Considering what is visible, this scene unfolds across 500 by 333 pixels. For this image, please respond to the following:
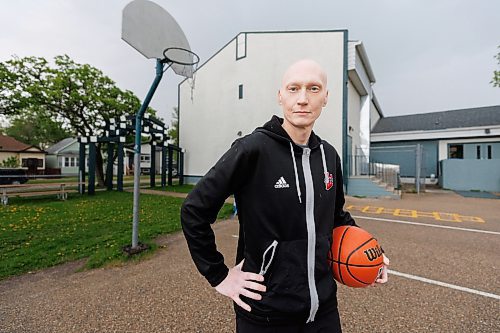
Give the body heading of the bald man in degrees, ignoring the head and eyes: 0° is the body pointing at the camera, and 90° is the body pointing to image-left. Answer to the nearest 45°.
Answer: approximately 315°

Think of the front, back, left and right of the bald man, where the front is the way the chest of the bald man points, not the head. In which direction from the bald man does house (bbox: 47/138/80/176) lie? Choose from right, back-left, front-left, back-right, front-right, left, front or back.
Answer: back

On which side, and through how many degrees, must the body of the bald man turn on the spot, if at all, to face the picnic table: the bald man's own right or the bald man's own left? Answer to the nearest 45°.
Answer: approximately 180°

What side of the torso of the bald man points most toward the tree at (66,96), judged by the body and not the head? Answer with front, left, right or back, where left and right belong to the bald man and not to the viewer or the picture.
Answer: back

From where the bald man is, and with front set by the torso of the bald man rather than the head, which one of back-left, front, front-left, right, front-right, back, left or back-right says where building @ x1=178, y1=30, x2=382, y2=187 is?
back-left

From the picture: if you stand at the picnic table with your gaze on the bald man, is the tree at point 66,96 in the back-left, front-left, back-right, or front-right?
back-left

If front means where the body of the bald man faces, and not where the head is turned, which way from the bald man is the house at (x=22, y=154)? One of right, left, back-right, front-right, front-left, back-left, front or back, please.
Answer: back

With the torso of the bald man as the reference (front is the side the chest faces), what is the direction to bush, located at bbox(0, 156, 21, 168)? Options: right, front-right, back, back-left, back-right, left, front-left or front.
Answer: back
